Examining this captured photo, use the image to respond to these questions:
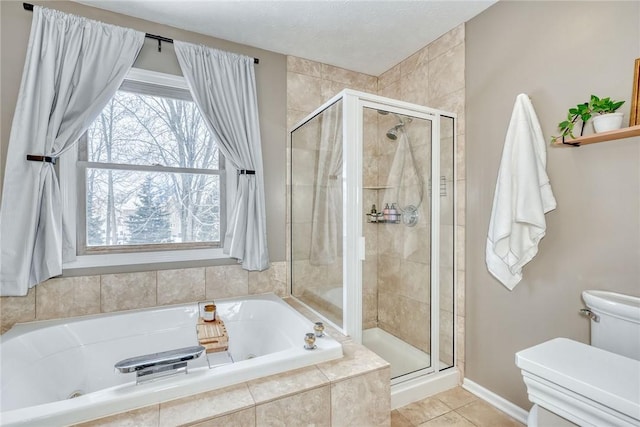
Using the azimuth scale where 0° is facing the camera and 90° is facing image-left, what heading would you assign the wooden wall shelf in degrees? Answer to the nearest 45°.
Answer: approximately 45°

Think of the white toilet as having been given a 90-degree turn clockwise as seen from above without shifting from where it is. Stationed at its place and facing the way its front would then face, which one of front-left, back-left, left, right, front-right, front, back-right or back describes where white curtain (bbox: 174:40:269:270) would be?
front-left

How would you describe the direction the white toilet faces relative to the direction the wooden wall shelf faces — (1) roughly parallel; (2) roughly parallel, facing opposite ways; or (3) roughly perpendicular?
roughly parallel

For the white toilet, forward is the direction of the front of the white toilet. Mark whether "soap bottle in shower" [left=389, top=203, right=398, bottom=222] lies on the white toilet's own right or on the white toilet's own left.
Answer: on the white toilet's own right

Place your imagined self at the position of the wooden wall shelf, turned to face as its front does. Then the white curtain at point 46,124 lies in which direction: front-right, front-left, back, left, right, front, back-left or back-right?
front

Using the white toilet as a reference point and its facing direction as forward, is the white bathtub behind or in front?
in front

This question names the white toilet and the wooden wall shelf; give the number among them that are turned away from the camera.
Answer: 0

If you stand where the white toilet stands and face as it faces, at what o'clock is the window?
The window is roughly at 1 o'clock from the white toilet.

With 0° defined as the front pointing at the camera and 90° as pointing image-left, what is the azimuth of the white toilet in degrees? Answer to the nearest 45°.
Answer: approximately 45°

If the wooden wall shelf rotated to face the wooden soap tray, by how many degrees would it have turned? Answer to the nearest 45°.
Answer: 0° — it already faces it

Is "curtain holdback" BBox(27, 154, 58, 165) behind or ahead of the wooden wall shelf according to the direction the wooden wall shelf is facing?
ahead
